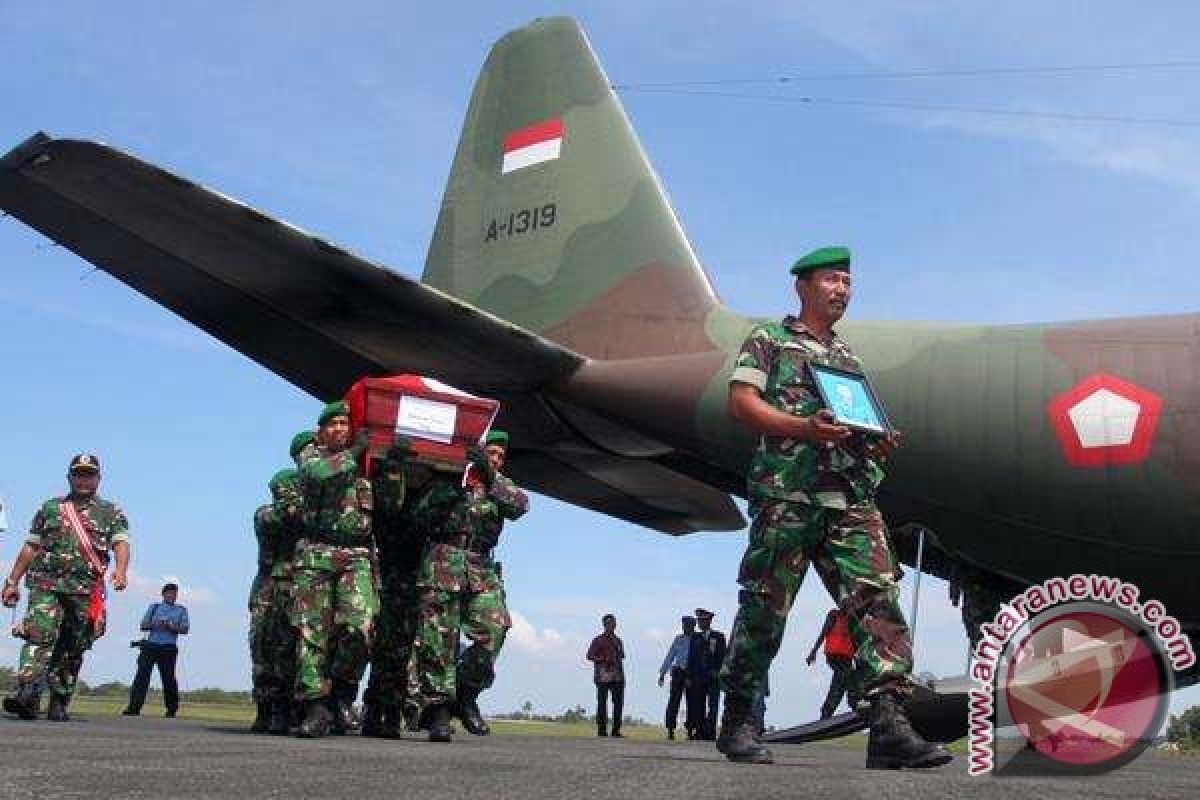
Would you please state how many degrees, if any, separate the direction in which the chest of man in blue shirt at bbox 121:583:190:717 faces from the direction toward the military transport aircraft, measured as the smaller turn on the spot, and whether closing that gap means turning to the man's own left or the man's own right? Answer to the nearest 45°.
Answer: approximately 45° to the man's own left

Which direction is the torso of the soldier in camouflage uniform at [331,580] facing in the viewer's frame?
toward the camera

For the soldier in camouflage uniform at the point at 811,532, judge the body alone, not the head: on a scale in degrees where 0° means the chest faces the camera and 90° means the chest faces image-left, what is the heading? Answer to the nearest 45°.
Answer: approximately 315°

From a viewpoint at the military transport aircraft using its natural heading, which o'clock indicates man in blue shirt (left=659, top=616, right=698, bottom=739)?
The man in blue shirt is roughly at 8 o'clock from the military transport aircraft.

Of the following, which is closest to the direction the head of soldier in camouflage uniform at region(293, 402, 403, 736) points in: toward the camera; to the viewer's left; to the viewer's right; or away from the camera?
toward the camera

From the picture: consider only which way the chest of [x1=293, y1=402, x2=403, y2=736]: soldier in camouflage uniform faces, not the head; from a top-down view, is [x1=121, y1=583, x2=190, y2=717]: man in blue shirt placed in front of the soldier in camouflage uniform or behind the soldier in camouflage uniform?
behind

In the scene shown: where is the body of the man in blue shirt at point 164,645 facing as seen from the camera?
toward the camera

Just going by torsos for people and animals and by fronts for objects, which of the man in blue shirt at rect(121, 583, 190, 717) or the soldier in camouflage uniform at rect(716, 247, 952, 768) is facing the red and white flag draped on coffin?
the man in blue shirt

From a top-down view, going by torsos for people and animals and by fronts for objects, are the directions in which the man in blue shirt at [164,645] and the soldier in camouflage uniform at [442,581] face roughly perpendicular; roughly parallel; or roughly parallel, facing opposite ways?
roughly parallel

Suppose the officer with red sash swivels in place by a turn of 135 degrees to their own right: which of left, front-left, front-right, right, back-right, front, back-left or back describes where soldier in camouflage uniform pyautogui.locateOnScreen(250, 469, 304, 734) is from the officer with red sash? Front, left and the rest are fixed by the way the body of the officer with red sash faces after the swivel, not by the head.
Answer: back

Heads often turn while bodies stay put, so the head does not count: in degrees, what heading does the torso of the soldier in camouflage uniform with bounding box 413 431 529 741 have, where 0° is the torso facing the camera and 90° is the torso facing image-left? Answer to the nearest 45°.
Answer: approximately 0°

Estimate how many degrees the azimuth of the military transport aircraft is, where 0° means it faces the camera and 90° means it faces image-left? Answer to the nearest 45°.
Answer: approximately 315°

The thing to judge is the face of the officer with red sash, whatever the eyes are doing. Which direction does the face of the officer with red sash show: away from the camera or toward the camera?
toward the camera

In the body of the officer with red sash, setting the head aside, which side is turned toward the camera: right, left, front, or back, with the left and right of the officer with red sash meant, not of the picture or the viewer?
front

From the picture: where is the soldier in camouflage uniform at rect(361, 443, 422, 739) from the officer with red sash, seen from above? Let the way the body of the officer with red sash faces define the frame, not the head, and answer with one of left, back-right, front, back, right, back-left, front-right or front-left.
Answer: front-left
